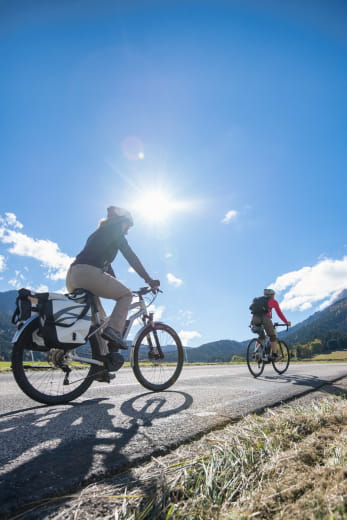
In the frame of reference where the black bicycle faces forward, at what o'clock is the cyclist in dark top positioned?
The cyclist in dark top is roughly at 5 o'clock from the black bicycle.

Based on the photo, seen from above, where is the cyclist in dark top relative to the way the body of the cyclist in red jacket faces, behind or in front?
behind

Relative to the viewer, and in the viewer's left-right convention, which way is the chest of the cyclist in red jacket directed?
facing away from the viewer and to the right of the viewer

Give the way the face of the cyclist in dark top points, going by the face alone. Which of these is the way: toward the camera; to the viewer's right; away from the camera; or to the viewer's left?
to the viewer's right

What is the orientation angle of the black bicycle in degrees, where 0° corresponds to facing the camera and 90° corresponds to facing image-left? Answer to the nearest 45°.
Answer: approximately 225°
